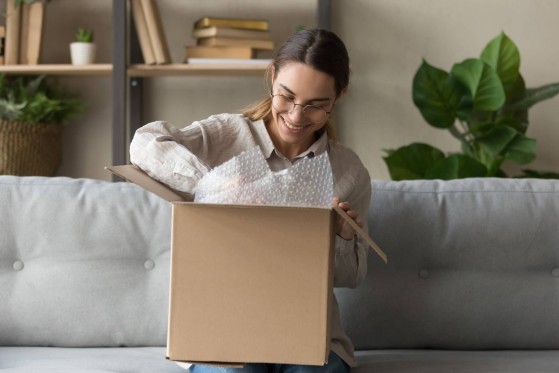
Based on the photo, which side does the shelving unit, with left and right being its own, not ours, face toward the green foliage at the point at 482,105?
left

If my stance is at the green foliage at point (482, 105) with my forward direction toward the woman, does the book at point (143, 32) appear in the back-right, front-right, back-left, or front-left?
front-right

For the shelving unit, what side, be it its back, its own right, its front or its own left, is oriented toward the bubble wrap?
front

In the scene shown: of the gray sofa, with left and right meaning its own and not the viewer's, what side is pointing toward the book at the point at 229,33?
back

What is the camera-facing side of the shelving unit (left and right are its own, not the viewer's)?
front

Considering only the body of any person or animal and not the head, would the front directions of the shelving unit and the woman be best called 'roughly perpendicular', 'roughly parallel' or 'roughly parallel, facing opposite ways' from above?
roughly parallel

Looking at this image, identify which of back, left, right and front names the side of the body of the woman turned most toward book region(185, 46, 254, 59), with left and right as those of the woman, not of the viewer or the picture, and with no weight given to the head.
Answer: back

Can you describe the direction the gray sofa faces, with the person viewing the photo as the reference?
facing the viewer

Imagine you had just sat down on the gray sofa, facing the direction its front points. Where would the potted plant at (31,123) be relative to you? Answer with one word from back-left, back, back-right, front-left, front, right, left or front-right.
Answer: back-right

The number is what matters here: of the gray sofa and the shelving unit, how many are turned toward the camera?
2

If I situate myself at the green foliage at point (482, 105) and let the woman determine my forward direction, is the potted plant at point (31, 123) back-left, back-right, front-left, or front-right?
front-right
